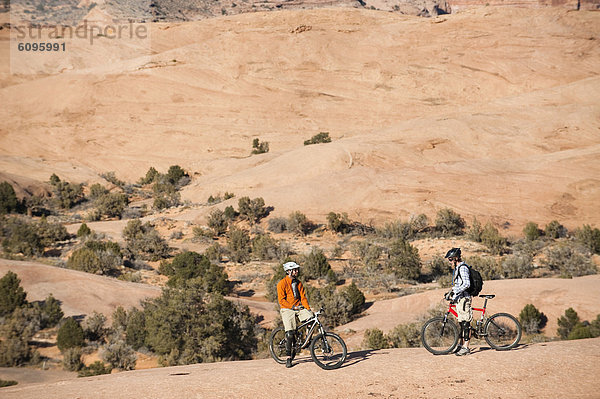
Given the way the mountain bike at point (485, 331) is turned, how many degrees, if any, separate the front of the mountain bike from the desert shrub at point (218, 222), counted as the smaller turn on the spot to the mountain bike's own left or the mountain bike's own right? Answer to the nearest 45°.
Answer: approximately 45° to the mountain bike's own right

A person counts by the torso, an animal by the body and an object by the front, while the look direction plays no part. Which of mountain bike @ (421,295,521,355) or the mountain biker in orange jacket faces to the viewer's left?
the mountain bike

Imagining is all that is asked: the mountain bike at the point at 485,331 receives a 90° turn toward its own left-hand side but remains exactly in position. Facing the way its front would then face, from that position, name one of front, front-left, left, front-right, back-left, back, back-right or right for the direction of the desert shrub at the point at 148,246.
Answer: back-right

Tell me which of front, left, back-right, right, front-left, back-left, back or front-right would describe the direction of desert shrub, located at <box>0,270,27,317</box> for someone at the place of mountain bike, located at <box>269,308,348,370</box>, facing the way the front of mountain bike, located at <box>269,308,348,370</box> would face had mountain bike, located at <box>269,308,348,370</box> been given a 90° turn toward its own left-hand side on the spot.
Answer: left

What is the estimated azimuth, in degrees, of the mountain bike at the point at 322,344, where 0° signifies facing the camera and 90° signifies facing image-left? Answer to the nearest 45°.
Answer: approximately 315°

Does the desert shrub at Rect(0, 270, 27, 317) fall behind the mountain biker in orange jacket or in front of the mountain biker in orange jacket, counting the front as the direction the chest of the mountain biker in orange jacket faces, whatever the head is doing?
behind

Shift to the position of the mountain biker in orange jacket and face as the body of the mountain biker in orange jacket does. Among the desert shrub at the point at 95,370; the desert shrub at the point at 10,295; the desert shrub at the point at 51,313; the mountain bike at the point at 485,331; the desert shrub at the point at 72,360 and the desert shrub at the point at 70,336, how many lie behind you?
5

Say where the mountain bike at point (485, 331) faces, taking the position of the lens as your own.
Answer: facing to the left of the viewer

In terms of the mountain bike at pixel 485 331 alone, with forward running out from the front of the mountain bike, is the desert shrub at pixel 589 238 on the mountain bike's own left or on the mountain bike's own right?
on the mountain bike's own right

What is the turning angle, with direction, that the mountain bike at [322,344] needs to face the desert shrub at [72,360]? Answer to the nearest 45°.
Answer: approximately 180°

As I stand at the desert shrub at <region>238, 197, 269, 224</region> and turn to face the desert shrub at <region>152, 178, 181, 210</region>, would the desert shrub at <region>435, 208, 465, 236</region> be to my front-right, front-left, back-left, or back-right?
back-right

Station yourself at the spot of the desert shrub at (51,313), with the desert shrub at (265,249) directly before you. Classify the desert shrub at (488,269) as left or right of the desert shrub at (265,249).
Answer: right
